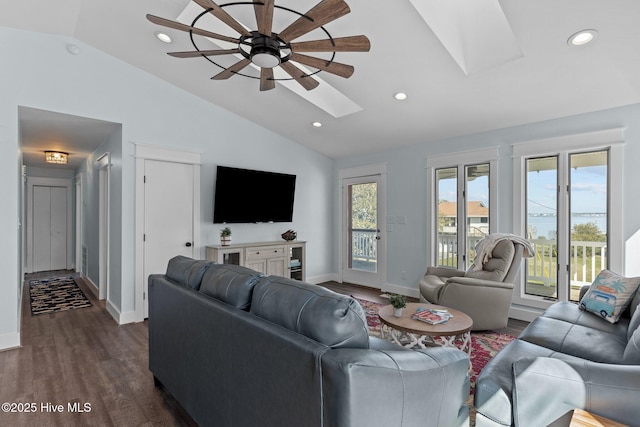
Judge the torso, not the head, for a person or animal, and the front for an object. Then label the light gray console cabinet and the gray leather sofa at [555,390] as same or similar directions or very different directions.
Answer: very different directions

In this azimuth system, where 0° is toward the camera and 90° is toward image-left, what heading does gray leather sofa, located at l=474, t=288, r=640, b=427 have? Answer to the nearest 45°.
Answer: approximately 90°

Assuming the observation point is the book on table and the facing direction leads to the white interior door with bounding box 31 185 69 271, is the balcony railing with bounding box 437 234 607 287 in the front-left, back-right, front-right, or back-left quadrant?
back-right

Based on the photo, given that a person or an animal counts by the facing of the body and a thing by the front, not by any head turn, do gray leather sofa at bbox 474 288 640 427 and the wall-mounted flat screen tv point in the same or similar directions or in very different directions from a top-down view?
very different directions

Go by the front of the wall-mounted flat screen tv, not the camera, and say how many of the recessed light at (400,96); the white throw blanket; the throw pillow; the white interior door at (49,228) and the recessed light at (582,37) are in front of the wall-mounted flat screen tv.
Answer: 4

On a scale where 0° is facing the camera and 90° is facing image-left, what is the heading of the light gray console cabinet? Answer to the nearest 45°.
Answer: approximately 315°

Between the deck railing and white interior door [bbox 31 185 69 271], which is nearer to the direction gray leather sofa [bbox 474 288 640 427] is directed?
the white interior door

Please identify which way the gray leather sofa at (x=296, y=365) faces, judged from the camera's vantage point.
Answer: facing away from the viewer and to the right of the viewer

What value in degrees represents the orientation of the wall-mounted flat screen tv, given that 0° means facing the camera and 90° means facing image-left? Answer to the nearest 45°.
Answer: approximately 315°

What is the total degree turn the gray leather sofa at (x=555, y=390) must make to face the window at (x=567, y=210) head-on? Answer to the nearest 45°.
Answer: approximately 90° to its right

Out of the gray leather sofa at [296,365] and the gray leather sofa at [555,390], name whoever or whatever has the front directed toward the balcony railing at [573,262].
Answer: the gray leather sofa at [296,365]

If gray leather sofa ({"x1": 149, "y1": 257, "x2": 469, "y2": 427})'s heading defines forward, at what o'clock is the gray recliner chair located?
The gray recliner chair is roughly at 12 o'clock from the gray leather sofa.
